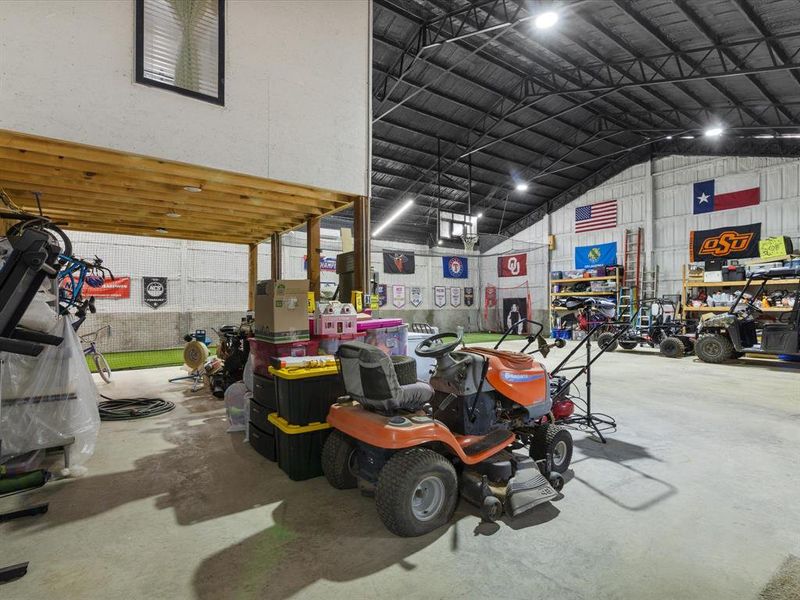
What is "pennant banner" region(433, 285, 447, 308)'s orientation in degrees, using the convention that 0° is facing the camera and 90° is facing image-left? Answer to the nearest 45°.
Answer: approximately 0°

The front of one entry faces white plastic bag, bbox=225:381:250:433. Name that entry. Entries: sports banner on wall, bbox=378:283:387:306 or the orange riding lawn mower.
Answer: the sports banner on wall

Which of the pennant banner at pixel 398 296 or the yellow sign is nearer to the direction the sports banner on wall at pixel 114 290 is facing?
the yellow sign

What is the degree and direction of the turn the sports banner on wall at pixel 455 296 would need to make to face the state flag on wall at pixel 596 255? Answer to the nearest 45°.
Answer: approximately 45° to its left

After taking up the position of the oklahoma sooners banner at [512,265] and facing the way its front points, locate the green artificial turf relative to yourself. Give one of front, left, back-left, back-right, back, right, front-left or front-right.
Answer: front-right

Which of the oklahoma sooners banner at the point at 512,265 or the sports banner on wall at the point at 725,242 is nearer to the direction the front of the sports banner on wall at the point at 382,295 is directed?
the sports banner on wall

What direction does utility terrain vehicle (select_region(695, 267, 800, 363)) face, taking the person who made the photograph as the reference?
facing to the left of the viewer

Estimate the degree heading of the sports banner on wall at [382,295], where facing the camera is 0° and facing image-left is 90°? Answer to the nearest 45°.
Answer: approximately 0°

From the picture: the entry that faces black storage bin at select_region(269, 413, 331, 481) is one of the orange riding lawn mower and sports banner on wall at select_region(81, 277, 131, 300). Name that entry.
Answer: the sports banner on wall

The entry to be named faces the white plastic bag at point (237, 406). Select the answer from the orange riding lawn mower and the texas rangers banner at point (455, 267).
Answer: the texas rangers banner

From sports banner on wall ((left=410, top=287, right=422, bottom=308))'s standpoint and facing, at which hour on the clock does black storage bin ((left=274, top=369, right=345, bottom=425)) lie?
The black storage bin is roughly at 12 o'clock from the sports banner on wall.
